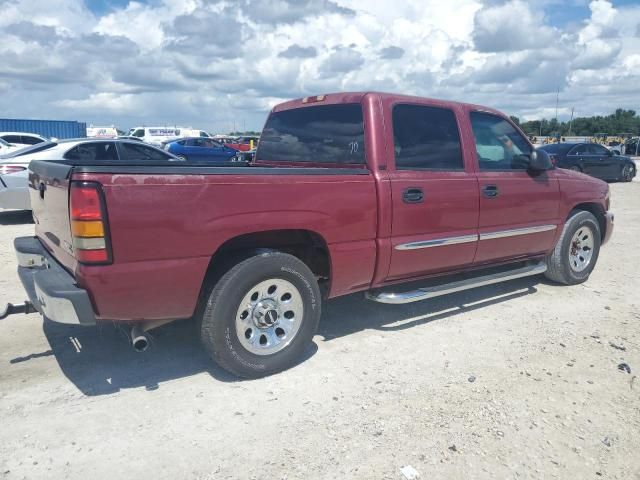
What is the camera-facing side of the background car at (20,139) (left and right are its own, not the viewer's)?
right

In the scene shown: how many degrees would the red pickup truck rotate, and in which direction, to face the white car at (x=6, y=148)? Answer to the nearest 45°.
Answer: approximately 90° to its left

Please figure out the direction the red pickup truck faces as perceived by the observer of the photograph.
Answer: facing away from the viewer and to the right of the viewer

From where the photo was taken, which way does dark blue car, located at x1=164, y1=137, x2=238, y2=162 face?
to the viewer's right

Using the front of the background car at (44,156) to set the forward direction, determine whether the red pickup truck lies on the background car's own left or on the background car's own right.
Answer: on the background car's own right

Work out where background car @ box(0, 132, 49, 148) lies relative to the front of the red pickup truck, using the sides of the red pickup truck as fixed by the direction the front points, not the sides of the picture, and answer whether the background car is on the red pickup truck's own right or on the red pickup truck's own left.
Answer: on the red pickup truck's own left

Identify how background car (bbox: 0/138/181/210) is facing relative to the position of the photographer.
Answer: facing away from the viewer and to the right of the viewer

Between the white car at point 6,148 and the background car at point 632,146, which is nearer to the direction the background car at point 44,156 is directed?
the background car

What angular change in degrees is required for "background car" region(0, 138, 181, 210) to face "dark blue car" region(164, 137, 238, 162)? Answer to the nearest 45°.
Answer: approximately 45° to its left
